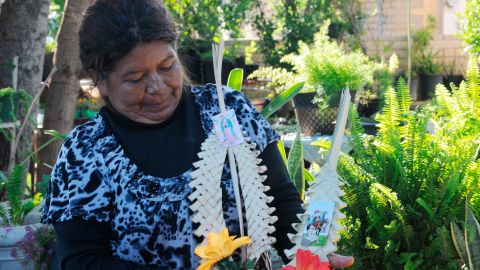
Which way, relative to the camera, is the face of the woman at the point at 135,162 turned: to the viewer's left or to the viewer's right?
to the viewer's right

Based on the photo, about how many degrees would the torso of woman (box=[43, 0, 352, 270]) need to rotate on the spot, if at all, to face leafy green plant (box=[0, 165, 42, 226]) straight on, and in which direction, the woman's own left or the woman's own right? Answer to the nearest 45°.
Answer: approximately 135° to the woman's own right

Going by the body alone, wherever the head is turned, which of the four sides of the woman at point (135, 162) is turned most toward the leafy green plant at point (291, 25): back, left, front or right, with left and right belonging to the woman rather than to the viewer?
back

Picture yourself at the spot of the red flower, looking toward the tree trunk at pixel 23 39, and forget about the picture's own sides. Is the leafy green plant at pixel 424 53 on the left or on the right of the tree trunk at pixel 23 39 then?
right

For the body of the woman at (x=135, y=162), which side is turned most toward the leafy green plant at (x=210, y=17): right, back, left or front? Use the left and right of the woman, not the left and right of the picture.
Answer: back

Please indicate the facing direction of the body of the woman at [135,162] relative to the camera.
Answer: toward the camera
